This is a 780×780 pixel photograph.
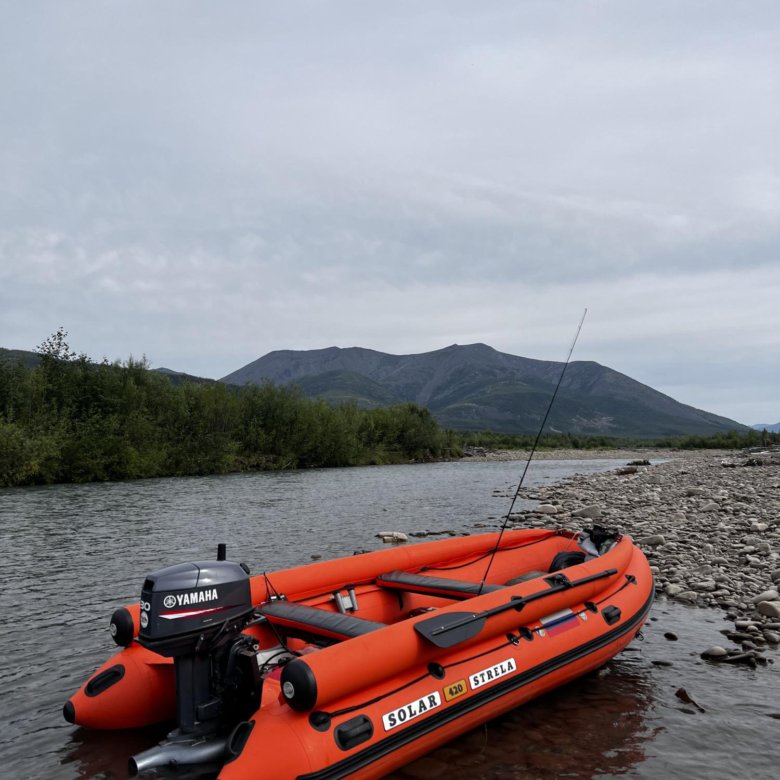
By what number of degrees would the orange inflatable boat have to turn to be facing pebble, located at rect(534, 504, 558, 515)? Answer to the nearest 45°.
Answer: approximately 45° to its left

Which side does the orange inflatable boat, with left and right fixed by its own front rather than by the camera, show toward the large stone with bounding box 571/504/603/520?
front

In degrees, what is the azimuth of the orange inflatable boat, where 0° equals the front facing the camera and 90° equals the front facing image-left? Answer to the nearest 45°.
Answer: approximately 225°

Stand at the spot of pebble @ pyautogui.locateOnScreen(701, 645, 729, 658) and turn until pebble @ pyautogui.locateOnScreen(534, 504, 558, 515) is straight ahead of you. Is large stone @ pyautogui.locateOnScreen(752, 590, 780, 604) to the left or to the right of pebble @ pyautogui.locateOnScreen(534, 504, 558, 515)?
right

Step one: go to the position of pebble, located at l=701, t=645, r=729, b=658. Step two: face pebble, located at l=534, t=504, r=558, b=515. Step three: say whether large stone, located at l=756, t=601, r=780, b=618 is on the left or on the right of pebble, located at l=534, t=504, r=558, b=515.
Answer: right

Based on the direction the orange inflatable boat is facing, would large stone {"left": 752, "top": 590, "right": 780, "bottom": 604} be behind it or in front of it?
in front

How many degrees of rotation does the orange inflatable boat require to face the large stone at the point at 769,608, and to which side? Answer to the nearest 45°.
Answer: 0° — it already faces it

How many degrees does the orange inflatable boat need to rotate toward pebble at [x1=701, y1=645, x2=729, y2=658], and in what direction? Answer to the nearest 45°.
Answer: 0° — it already faces it

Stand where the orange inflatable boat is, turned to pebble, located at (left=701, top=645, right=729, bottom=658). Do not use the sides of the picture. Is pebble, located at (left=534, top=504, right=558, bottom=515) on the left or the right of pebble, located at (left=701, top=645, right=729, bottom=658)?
left
